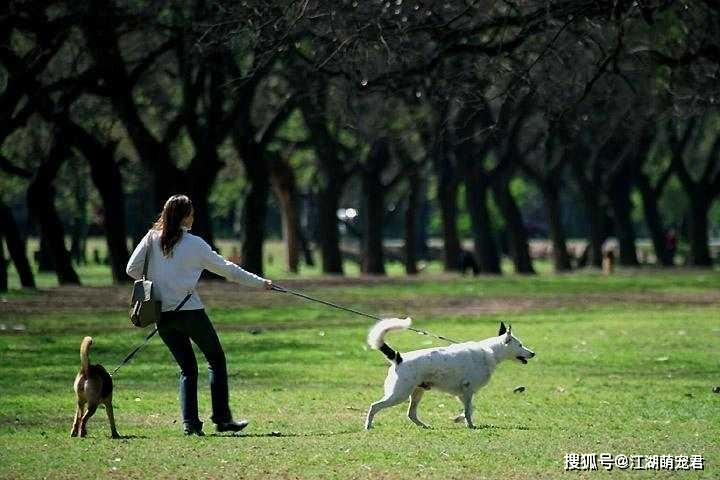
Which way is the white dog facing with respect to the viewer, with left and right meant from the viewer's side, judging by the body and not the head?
facing to the right of the viewer

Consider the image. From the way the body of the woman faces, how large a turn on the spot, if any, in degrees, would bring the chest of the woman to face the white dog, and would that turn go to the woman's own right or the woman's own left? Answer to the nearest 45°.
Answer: approximately 45° to the woman's own right

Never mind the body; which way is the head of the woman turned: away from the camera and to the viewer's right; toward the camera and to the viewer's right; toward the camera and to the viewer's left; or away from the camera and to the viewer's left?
away from the camera and to the viewer's right

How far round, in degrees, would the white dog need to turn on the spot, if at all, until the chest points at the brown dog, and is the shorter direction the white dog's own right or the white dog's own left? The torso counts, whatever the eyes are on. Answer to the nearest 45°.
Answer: approximately 180°

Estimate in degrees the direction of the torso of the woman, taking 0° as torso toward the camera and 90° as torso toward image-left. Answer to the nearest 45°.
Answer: approximately 225°

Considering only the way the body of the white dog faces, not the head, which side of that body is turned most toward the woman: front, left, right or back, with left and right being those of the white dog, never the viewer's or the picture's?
back

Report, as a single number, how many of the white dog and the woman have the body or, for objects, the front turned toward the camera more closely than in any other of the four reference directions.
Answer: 0
